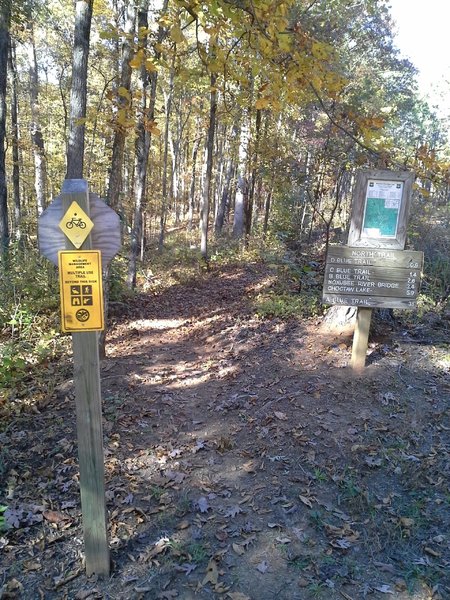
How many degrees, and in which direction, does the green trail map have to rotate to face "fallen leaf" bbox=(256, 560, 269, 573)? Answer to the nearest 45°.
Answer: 0° — it already faces it

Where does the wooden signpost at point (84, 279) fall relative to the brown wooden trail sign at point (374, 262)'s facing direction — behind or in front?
in front

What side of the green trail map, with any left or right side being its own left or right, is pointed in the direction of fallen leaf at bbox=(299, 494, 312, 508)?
front

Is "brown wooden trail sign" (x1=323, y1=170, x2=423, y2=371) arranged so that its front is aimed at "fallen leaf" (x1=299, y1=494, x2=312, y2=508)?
yes

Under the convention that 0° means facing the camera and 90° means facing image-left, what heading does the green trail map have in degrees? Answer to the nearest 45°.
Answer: approximately 0°

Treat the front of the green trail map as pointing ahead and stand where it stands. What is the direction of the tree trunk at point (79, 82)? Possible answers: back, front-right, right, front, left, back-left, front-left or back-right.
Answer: right

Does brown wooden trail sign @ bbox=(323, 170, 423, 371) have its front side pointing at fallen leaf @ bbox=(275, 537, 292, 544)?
yes

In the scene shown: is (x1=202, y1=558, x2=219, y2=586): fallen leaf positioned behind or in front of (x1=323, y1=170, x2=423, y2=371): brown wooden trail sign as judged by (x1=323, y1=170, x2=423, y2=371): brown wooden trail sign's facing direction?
in front

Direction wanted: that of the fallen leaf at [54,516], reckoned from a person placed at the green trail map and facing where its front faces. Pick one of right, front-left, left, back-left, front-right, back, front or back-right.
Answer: front-right

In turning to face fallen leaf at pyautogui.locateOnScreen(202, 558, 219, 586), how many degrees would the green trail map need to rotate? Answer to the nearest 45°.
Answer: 0° — it already faces it

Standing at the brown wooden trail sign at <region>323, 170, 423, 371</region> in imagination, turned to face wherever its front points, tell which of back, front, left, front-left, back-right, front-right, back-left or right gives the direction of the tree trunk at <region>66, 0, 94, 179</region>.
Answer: right

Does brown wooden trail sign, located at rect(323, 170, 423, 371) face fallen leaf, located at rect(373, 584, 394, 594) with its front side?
yes
